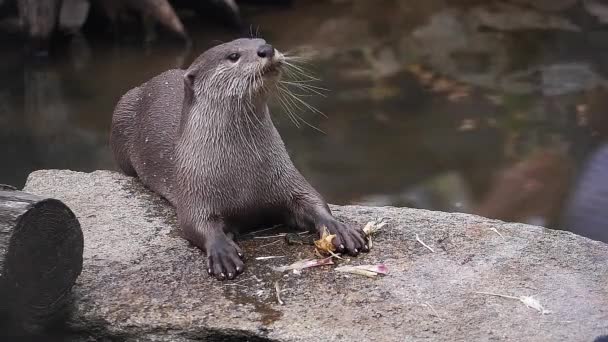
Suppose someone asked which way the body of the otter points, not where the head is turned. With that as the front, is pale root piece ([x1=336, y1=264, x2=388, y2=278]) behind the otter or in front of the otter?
in front

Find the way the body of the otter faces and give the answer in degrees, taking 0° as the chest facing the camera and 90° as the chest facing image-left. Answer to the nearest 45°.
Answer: approximately 315°

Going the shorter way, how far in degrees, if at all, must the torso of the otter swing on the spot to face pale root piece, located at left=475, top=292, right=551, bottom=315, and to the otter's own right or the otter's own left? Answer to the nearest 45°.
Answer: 0° — it already faces it

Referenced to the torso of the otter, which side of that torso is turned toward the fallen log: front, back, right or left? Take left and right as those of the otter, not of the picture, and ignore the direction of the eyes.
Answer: right
